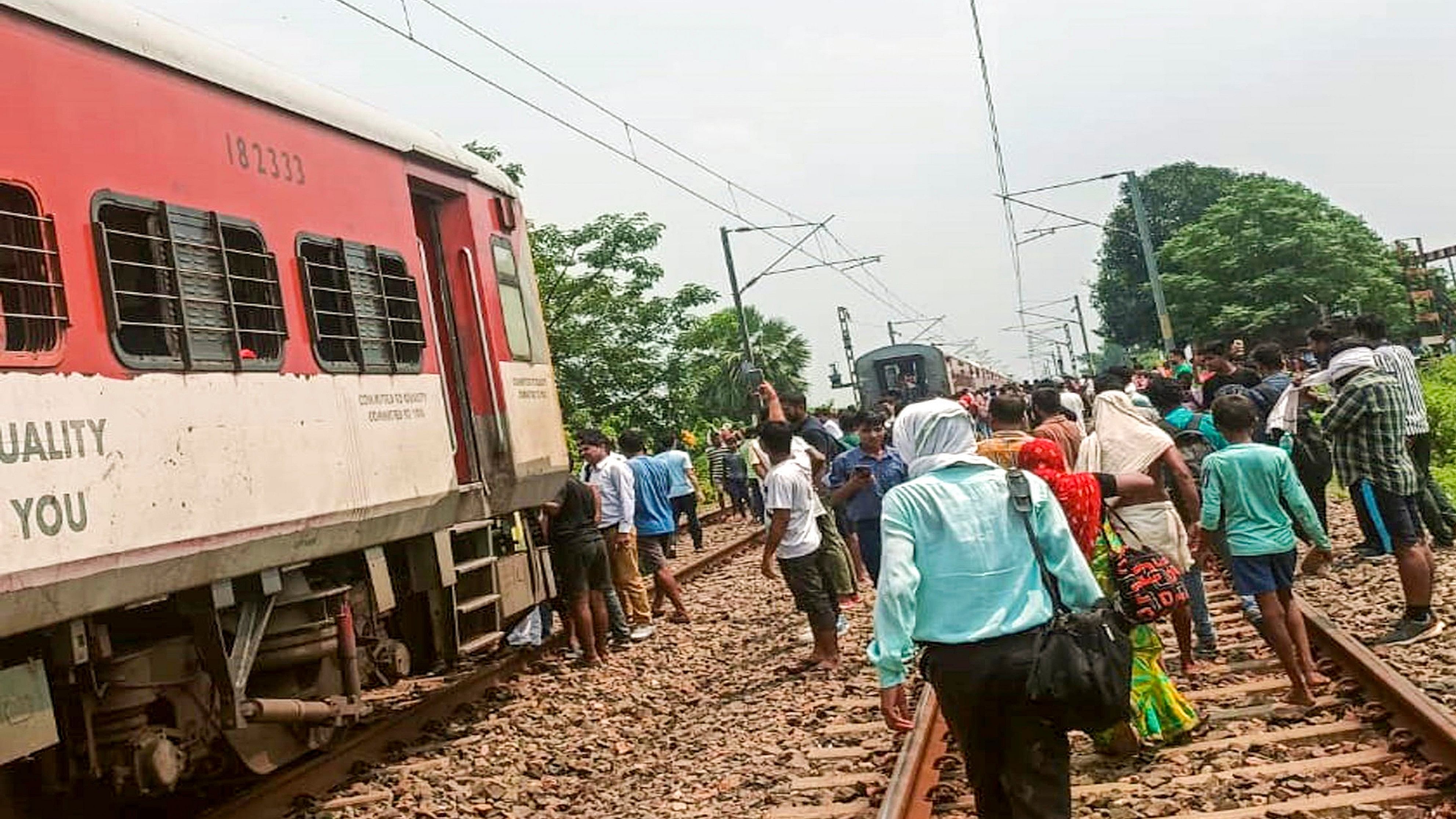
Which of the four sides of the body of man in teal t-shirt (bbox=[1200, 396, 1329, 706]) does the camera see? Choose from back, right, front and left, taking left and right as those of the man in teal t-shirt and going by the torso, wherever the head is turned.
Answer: back

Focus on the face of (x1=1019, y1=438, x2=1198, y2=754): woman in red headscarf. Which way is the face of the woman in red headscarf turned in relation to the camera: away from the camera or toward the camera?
away from the camera

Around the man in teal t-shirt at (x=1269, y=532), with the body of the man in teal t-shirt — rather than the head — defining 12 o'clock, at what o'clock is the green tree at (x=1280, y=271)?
The green tree is roughly at 12 o'clock from the man in teal t-shirt.

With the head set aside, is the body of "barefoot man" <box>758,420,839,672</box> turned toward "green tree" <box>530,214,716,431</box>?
no

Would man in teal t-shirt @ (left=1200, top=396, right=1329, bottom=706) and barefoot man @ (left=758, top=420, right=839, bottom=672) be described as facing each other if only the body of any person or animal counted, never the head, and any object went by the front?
no

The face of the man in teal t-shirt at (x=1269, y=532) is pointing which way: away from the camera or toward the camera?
away from the camera

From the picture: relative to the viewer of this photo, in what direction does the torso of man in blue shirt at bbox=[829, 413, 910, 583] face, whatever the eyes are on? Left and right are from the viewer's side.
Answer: facing the viewer

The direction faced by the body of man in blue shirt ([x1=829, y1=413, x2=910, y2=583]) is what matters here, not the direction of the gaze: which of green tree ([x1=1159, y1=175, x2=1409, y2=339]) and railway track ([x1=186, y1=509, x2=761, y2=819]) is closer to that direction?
the railway track

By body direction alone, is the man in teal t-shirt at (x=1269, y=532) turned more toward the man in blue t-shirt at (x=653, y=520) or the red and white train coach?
the man in blue t-shirt

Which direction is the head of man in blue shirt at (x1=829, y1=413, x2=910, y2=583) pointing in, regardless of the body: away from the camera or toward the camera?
toward the camera

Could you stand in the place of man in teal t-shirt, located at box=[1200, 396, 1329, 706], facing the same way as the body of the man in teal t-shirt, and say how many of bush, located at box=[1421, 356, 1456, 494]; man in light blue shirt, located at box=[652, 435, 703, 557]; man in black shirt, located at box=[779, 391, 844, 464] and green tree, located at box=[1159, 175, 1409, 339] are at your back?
0

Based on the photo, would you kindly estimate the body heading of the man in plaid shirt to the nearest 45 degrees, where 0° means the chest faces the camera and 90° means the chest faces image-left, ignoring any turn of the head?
approximately 135°

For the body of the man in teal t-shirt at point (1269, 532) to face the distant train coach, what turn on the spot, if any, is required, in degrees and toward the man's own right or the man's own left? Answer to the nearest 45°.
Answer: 0° — they already face it
